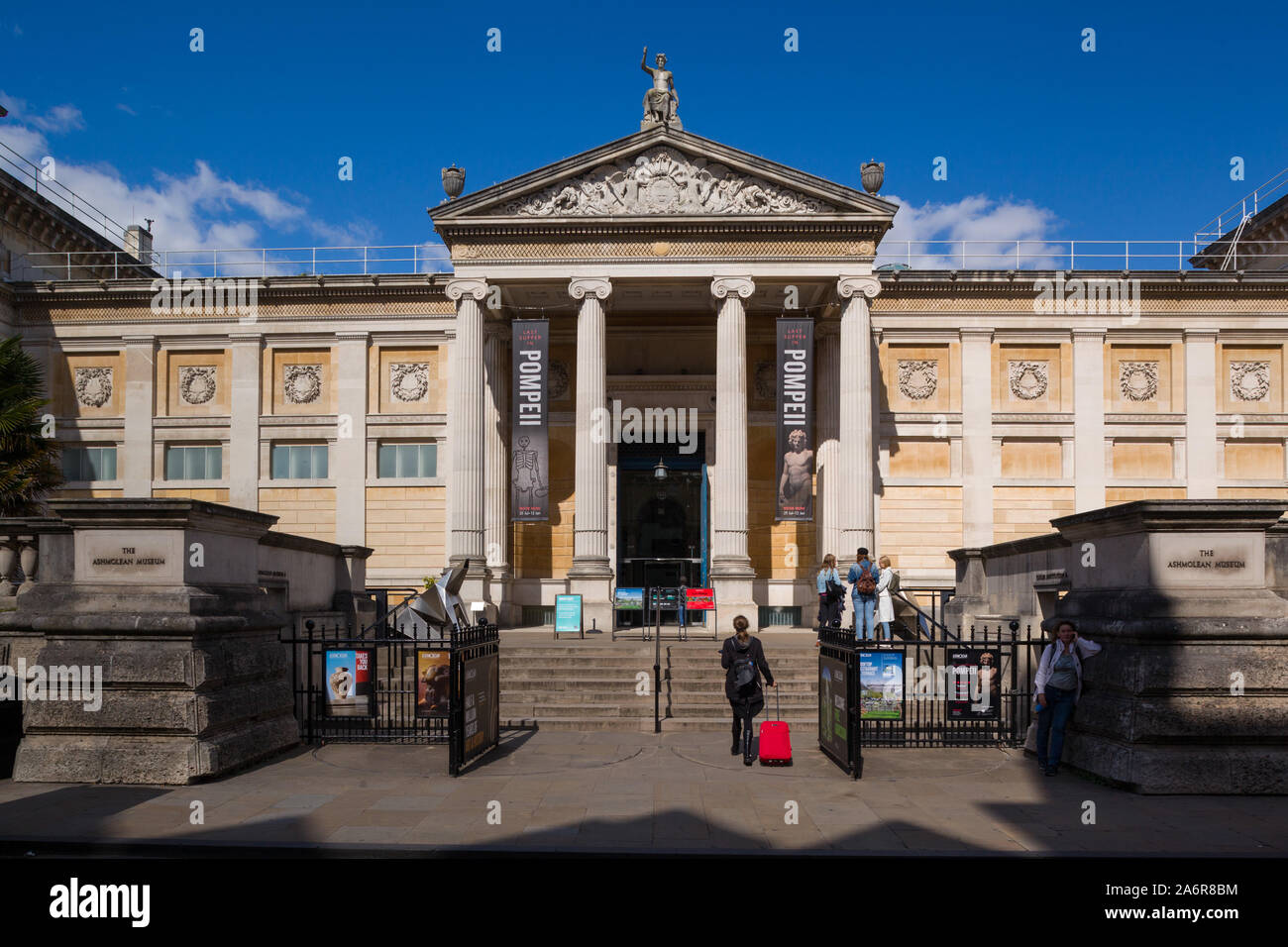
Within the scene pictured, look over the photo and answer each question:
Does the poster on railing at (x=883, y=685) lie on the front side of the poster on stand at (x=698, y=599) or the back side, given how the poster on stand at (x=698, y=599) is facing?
on the front side

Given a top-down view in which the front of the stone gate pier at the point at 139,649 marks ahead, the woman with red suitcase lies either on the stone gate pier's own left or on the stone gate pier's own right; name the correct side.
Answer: on the stone gate pier's own left

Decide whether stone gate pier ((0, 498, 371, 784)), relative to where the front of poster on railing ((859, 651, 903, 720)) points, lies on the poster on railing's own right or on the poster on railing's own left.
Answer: on the poster on railing's own right

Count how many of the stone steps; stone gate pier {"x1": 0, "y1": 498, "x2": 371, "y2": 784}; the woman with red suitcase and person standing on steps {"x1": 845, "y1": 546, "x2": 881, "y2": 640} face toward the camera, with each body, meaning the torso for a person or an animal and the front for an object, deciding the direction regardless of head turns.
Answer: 2

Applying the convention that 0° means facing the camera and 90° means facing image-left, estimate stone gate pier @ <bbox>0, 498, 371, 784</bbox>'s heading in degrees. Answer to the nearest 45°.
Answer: approximately 0°

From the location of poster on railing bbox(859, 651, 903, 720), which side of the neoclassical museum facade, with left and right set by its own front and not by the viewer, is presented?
front

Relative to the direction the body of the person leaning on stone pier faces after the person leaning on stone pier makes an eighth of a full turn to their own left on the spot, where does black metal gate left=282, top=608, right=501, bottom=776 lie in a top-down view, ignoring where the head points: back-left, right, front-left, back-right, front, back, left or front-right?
back-right

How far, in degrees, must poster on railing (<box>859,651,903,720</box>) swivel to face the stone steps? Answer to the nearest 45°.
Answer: approximately 135° to its right

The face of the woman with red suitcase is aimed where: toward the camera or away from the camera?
away from the camera

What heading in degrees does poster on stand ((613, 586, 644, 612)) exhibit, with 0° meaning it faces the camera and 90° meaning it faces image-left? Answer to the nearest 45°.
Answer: approximately 0°

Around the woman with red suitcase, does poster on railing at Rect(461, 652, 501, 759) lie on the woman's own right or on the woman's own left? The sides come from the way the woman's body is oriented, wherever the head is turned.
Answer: on the woman's own left

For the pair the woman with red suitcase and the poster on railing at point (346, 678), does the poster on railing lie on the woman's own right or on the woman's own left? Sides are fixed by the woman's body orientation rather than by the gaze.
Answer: on the woman's own left
